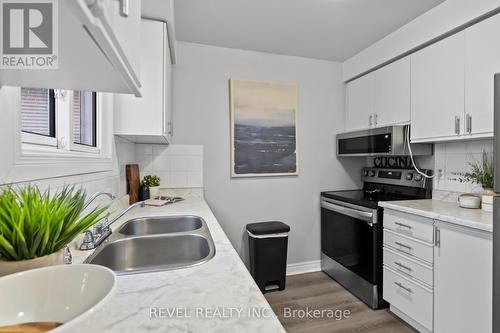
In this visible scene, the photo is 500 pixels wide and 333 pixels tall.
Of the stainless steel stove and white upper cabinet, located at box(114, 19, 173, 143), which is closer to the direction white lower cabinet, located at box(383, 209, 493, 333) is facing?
the white upper cabinet

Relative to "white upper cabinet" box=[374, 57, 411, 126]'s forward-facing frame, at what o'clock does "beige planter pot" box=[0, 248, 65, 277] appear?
The beige planter pot is roughly at 11 o'clock from the white upper cabinet.

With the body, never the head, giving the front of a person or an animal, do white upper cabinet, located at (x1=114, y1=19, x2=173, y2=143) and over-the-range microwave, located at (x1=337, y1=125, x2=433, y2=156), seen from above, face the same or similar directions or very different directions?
very different directions

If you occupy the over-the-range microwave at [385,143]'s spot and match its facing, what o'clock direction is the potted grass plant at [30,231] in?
The potted grass plant is roughly at 11 o'clock from the over-the-range microwave.

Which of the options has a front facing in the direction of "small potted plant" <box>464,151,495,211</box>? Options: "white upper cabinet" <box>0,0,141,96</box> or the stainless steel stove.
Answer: the white upper cabinet

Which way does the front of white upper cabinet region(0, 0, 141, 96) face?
to the viewer's right

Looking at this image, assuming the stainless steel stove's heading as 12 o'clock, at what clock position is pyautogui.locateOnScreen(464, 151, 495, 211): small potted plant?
The small potted plant is roughly at 8 o'clock from the stainless steel stove.

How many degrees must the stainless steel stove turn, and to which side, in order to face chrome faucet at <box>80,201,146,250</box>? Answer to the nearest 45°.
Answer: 0° — it already faces it

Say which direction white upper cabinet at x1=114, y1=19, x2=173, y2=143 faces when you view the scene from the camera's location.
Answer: facing to the right of the viewer

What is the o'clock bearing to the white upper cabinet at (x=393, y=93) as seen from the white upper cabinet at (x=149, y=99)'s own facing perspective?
the white upper cabinet at (x=393, y=93) is roughly at 12 o'clock from the white upper cabinet at (x=149, y=99).

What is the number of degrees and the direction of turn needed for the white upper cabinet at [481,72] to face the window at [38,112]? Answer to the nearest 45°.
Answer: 0° — it already faces it
